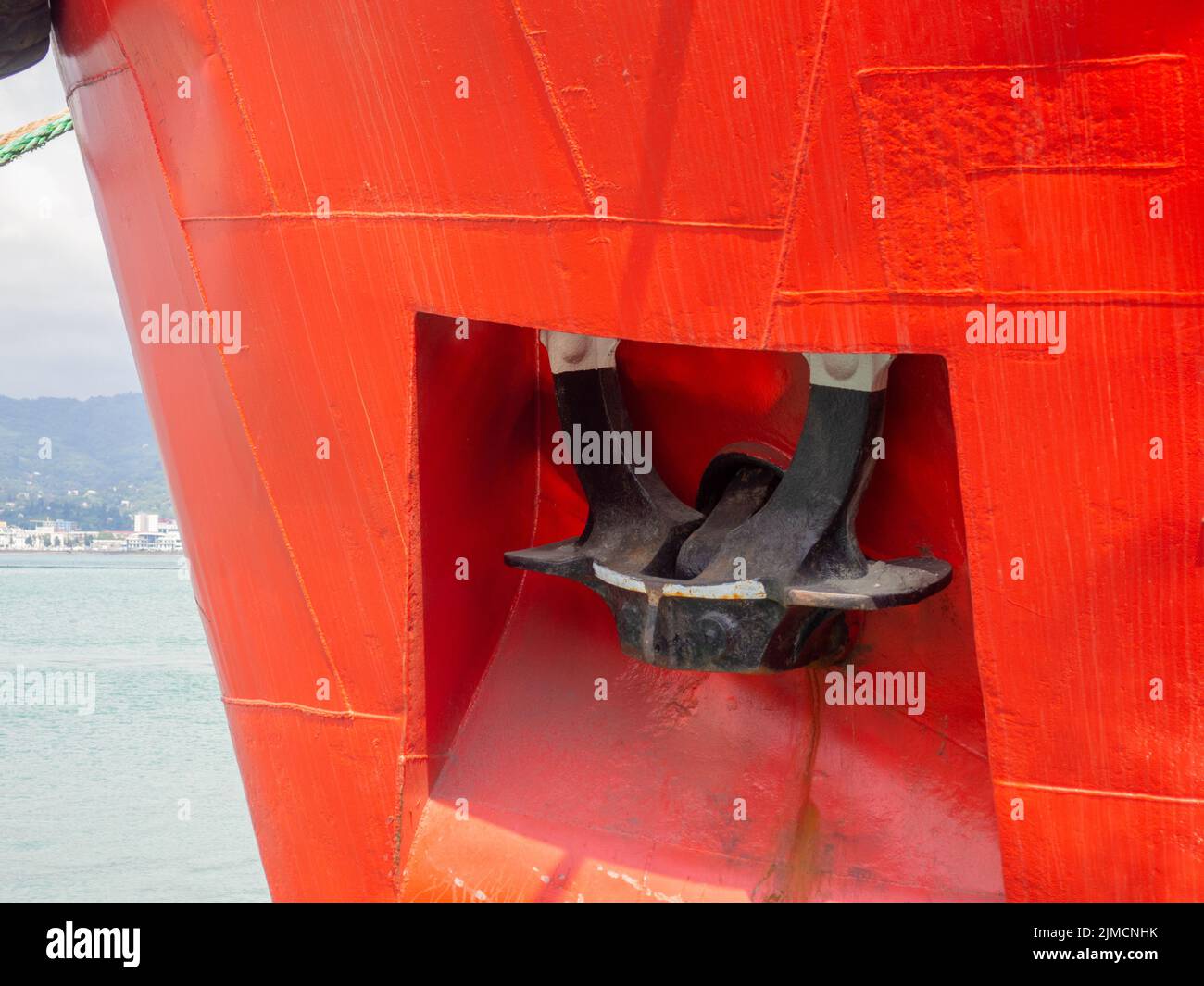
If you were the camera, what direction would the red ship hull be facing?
facing the viewer and to the left of the viewer
